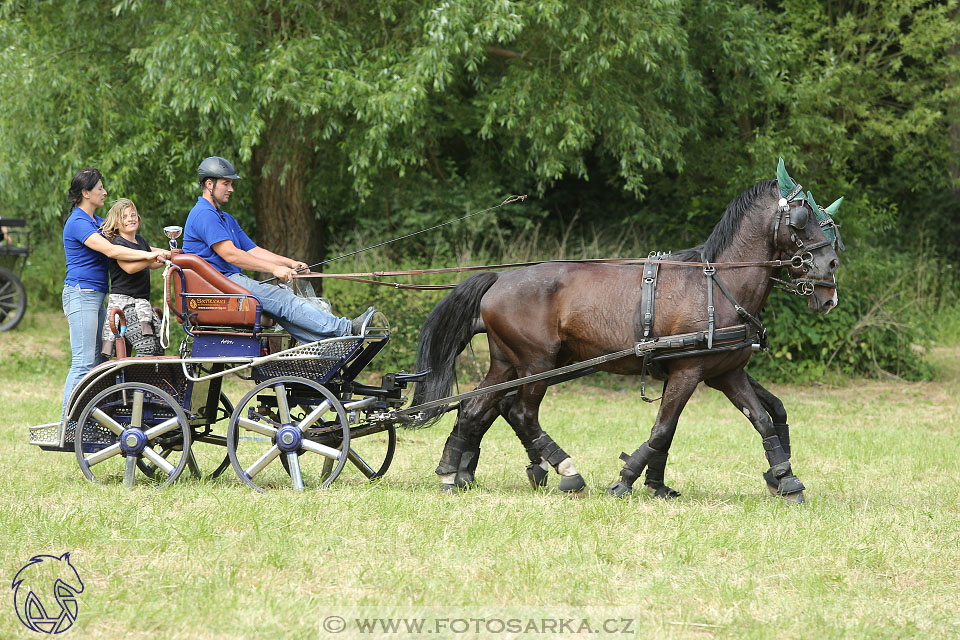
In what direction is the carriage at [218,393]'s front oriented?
to the viewer's right

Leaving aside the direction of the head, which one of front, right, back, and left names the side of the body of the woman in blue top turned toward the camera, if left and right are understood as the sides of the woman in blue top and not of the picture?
right

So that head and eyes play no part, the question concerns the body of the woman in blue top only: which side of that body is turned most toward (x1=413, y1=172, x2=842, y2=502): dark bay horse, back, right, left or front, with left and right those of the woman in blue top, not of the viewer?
front

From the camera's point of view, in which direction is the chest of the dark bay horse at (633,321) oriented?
to the viewer's right

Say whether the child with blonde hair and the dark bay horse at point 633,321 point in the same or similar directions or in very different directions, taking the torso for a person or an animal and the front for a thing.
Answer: same or similar directions

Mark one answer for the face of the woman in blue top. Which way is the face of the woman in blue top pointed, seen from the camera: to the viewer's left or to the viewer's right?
to the viewer's right

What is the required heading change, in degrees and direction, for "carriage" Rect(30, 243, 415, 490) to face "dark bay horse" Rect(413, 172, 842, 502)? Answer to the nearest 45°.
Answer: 0° — it already faces it

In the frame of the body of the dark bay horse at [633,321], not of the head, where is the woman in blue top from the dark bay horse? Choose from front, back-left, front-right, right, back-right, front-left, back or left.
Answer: back

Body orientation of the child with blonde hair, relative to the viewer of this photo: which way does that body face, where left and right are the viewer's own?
facing the viewer and to the right of the viewer

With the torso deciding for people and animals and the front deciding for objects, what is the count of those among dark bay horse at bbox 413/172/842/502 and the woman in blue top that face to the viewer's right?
2
